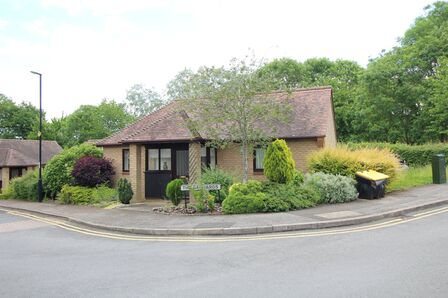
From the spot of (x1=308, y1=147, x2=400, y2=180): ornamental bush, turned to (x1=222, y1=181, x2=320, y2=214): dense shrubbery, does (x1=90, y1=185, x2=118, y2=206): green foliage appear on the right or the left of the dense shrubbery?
right

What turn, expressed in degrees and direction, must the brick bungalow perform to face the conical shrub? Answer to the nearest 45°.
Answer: approximately 45° to its left

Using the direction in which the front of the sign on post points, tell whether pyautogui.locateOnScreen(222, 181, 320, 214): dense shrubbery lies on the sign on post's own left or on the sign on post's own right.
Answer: on the sign on post's own left

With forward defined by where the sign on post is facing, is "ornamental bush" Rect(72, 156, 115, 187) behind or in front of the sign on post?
behind

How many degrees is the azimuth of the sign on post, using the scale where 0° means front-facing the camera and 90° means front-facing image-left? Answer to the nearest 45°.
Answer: approximately 0°

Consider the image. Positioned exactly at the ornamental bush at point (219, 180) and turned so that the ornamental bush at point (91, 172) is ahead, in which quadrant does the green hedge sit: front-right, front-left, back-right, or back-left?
back-right

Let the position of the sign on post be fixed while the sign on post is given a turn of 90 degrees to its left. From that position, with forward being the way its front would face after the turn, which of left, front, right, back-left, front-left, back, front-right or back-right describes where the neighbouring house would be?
back-left

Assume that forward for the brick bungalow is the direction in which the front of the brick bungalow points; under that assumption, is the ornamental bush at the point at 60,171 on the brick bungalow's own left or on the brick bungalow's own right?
on the brick bungalow's own right

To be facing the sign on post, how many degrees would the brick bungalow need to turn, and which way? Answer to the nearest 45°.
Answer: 0° — it already faces it

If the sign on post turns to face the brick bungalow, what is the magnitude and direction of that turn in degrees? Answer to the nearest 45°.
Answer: approximately 180°

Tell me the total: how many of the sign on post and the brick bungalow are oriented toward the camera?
2

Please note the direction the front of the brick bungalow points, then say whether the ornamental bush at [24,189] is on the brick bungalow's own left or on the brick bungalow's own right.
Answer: on the brick bungalow's own right

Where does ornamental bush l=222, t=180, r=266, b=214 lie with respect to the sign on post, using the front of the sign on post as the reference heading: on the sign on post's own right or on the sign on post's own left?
on the sign on post's own left

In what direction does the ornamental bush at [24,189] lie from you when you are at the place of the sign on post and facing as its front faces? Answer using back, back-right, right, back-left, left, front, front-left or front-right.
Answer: back-right
